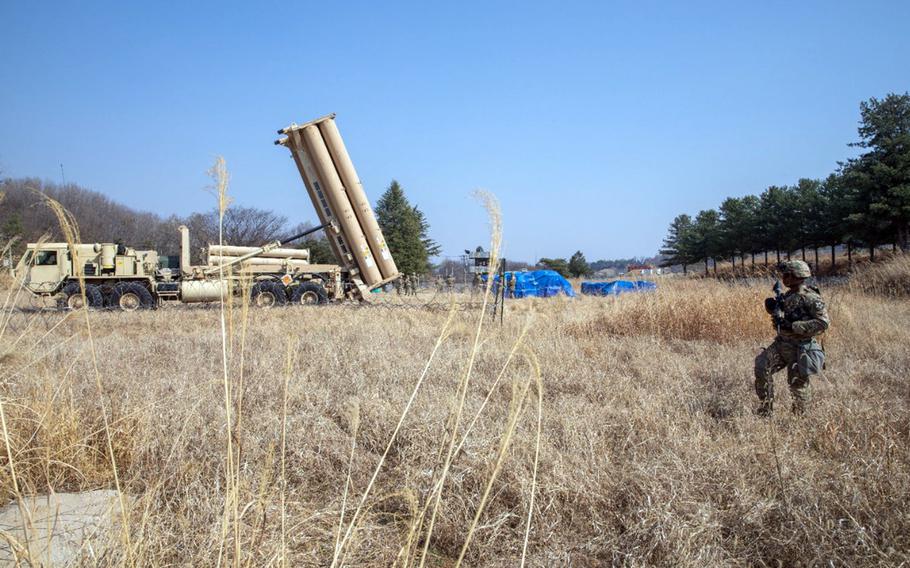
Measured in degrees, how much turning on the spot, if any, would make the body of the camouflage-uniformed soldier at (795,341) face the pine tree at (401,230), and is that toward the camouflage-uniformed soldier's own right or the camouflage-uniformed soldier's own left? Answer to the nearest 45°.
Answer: approximately 90° to the camouflage-uniformed soldier's own right

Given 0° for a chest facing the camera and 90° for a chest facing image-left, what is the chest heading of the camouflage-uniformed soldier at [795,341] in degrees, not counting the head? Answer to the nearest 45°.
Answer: approximately 45°

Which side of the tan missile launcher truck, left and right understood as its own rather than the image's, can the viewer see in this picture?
left

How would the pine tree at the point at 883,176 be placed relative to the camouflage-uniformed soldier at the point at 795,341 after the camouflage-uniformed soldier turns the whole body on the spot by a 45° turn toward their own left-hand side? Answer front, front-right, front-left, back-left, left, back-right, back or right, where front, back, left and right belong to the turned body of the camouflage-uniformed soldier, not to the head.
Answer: back

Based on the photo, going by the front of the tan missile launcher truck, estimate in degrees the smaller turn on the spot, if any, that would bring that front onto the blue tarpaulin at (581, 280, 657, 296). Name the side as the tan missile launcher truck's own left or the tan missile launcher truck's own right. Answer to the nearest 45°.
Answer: approximately 180°

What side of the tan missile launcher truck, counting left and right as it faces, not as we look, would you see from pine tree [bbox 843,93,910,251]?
back
